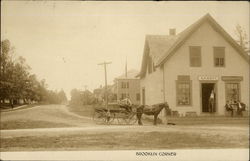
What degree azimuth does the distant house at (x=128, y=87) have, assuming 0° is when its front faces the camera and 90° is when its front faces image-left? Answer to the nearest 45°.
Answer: approximately 0°

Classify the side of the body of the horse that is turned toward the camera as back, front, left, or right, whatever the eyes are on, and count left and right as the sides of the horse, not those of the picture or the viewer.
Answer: right

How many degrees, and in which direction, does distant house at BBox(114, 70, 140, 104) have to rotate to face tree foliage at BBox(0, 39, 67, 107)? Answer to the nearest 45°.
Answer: approximately 90° to its right
